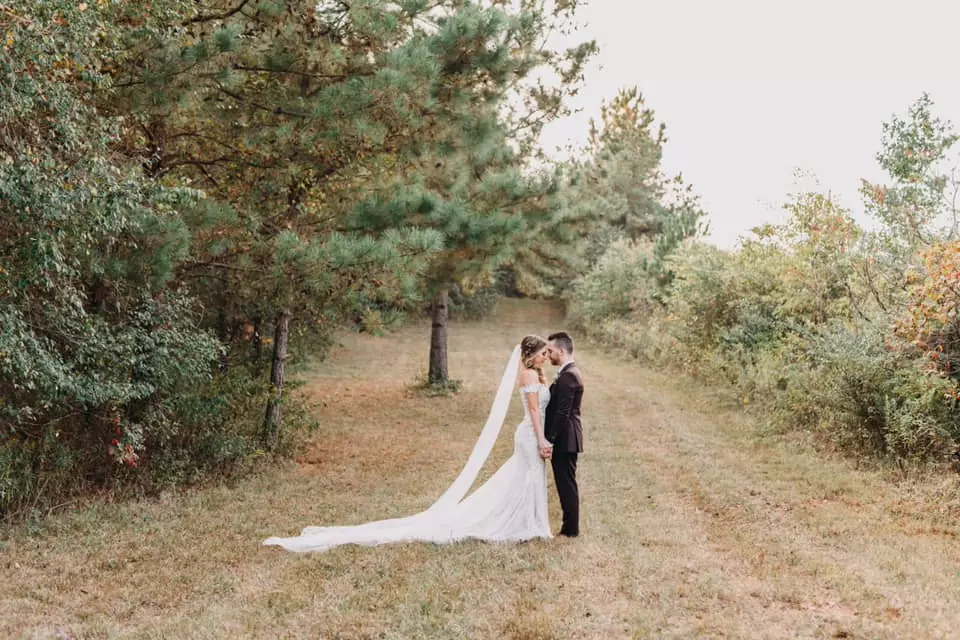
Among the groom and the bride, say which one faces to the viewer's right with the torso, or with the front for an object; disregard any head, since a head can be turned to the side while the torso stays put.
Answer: the bride

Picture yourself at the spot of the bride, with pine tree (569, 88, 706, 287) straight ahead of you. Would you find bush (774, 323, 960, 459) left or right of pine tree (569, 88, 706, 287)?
right

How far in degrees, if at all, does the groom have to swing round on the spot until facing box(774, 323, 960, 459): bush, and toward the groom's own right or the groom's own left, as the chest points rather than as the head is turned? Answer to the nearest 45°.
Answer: approximately 135° to the groom's own right

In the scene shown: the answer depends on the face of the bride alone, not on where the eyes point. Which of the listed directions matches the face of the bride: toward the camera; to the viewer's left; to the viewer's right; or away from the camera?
to the viewer's right

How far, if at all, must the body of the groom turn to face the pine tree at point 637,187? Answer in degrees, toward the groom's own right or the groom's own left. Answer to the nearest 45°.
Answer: approximately 90° to the groom's own right

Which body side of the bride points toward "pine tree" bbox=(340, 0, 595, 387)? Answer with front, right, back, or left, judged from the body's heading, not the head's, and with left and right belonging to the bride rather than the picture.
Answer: left

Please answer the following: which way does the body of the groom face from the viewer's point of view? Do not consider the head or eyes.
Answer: to the viewer's left

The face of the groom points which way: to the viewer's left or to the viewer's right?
to the viewer's left

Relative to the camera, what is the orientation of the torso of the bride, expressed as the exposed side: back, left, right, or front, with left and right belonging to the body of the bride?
right

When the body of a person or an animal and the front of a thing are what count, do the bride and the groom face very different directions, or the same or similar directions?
very different directions

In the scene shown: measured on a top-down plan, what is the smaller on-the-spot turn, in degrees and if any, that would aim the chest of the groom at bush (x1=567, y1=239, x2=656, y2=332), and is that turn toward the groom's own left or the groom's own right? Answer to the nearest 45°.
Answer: approximately 90° to the groom's own right

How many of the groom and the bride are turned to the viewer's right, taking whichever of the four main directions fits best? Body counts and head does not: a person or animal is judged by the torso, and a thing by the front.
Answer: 1
